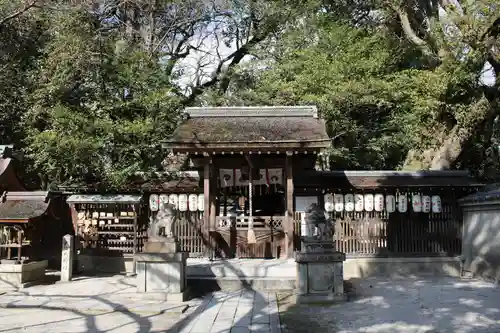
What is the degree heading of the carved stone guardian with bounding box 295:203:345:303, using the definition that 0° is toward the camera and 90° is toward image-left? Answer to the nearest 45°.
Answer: approximately 45°

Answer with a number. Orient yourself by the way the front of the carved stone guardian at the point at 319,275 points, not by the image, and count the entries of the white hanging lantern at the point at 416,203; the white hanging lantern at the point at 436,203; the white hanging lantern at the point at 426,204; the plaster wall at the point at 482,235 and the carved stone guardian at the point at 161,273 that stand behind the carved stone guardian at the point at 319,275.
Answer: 4

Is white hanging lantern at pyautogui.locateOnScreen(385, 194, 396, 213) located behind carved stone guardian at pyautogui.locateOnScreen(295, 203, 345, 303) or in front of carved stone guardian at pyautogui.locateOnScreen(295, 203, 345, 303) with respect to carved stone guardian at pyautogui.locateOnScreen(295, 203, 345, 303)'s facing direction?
behind

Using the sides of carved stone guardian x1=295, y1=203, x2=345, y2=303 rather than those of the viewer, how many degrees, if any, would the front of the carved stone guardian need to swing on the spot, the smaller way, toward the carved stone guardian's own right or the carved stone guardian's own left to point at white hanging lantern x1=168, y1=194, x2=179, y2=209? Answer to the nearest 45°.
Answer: approximately 90° to the carved stone guardian's own right

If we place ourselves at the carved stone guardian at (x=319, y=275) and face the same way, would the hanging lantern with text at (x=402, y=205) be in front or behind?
behind

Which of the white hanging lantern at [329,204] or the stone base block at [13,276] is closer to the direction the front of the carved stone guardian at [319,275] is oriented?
the stone base block

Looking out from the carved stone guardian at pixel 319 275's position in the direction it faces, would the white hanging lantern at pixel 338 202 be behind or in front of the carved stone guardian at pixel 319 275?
behind

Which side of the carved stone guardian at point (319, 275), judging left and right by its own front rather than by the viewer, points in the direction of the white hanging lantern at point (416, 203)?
back

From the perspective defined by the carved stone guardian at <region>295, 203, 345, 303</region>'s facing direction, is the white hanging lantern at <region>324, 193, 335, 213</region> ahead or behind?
behind

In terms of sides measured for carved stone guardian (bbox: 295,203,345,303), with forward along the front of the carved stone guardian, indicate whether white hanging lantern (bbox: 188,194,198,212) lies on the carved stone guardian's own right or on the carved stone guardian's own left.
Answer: on the carved stone guardian's own right

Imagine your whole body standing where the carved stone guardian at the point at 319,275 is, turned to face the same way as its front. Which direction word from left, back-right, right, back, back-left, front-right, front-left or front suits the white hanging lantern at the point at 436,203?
back
